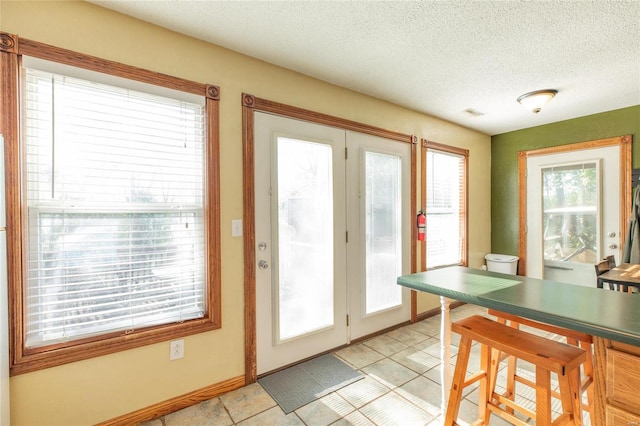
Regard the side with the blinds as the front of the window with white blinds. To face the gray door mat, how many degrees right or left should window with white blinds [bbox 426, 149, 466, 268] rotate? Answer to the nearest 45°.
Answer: approximately 90° to its right

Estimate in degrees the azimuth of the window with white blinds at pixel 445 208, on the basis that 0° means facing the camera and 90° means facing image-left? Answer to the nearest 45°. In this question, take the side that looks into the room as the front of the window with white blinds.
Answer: approximately 315°

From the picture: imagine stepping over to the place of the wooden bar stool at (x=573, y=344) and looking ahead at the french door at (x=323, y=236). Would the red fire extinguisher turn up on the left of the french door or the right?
right

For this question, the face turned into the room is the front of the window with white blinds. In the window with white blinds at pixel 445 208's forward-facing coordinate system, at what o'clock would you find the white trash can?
The white trash can is roughly at 9 o'clock from the window with white blinds.

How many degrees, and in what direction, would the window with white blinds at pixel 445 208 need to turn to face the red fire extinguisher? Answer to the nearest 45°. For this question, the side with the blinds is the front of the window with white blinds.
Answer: approximately 90° to its right

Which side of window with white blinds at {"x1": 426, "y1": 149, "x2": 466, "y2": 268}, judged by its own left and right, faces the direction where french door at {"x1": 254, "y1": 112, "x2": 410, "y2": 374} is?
right

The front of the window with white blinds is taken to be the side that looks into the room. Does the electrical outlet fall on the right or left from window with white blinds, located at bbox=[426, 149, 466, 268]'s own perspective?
on its right

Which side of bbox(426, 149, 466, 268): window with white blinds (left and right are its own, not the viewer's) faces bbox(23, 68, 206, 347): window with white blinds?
right
